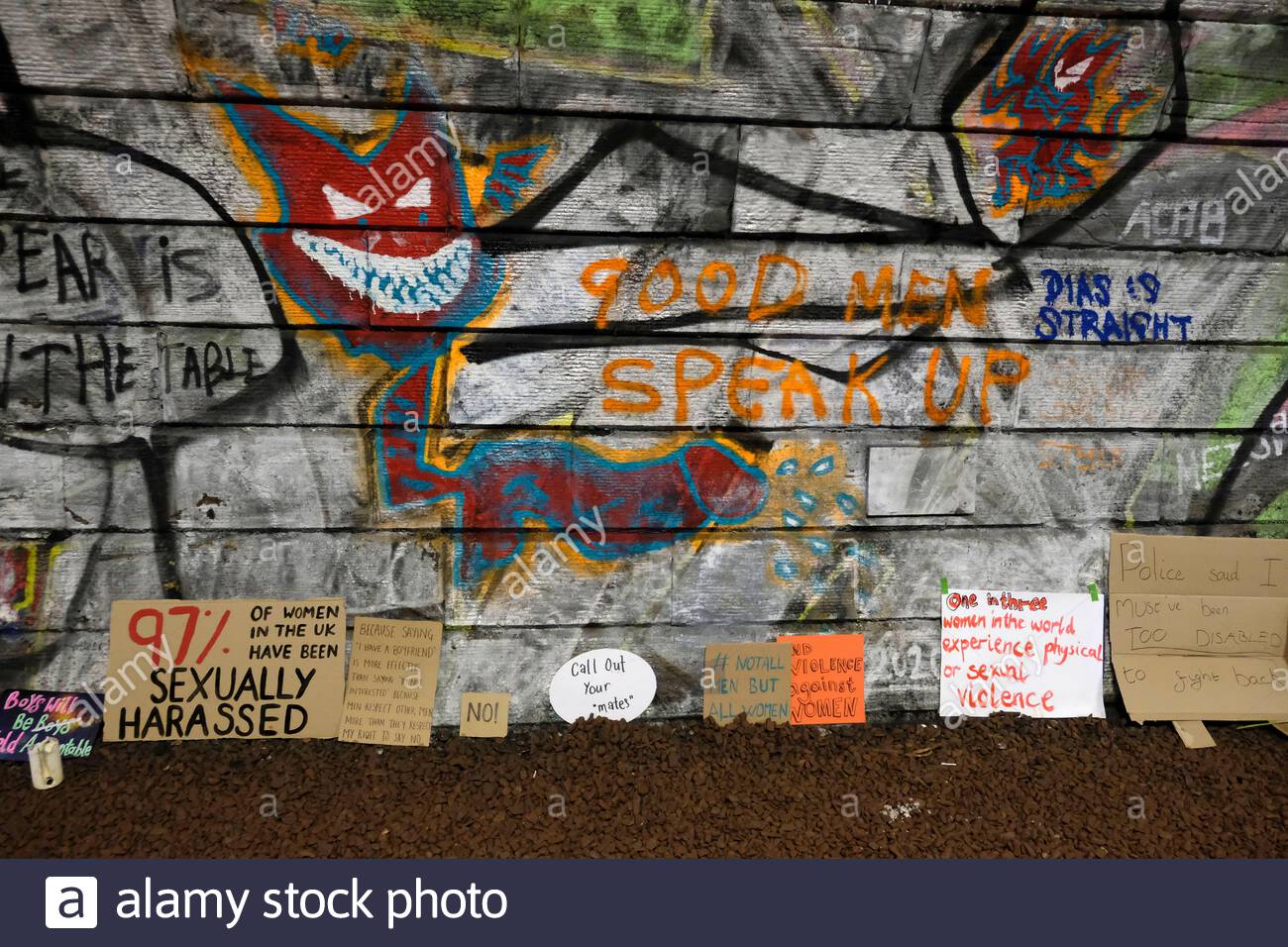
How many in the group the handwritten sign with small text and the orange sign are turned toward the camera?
2

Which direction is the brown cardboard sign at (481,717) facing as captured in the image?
toward the camera

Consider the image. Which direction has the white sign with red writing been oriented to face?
toward the camera

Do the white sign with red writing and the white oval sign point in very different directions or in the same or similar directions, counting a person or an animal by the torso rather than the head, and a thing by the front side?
same or similar directions

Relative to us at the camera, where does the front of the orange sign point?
facing the viewer

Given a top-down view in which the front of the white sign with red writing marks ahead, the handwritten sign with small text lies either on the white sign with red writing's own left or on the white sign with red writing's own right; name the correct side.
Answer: on the white sign with red writing's own right

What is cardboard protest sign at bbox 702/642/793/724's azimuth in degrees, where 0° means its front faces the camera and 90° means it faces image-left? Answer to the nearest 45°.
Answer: approximately 0°

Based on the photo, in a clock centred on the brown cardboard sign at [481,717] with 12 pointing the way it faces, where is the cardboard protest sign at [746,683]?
The cardboard protest sign is roughly at 9 o'clock from the brown cardboard sign.

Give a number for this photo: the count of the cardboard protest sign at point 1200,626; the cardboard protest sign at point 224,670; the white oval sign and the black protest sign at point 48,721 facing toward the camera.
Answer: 4

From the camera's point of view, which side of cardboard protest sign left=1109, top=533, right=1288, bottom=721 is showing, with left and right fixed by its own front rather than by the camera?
front

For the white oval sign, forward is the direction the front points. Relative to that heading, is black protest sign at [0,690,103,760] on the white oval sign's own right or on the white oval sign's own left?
on the white oval sign's own right
